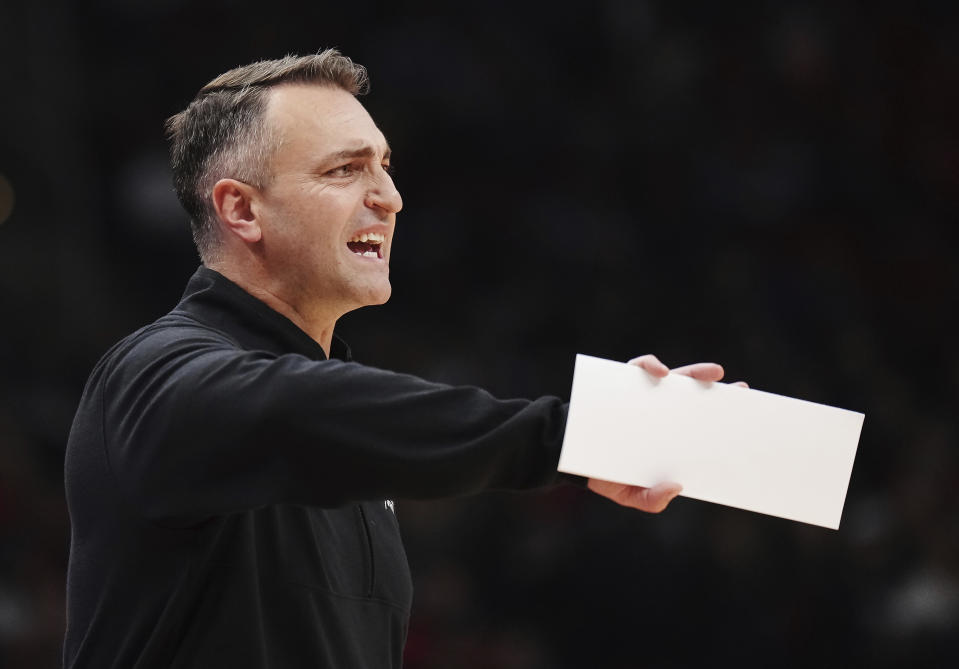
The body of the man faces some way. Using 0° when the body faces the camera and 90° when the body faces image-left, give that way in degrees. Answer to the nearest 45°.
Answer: approximately 315°

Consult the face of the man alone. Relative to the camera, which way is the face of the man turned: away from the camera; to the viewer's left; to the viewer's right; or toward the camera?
to the viewer's right
